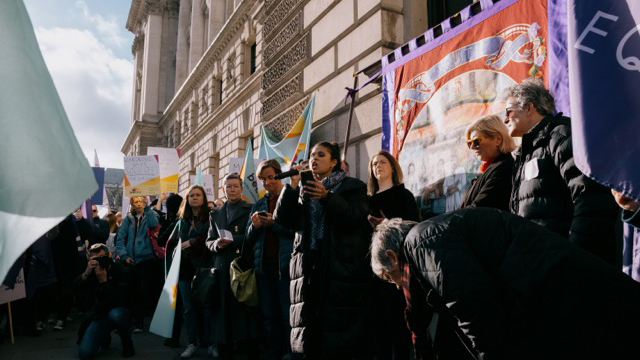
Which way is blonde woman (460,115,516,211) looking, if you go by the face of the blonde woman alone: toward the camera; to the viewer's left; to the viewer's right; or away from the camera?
to the viewer's left

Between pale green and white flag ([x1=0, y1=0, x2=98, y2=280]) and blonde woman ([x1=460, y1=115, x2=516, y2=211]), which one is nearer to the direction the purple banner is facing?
the pale green and white flag

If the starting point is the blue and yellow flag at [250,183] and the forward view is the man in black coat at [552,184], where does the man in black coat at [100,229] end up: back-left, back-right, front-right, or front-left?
back-right

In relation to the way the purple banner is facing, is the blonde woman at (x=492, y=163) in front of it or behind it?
behind

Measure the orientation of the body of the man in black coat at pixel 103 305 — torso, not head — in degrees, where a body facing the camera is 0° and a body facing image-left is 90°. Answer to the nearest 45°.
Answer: approximately 0°

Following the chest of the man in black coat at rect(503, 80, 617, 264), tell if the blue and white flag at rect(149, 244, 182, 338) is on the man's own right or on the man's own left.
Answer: on the man's own right

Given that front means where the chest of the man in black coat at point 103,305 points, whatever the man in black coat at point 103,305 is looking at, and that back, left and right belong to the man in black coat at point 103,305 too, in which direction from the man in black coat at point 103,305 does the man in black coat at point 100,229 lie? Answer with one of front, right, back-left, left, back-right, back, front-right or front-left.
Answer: back

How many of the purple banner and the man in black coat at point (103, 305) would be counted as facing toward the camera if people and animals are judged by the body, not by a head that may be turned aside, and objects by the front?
2

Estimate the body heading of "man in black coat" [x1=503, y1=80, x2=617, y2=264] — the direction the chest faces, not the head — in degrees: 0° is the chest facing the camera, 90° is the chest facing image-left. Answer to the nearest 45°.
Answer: approximately 45°

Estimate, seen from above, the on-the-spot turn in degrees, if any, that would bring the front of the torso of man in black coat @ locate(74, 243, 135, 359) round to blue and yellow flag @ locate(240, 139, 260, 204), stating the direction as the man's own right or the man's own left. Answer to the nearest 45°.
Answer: approximately 135° to the man's own left
